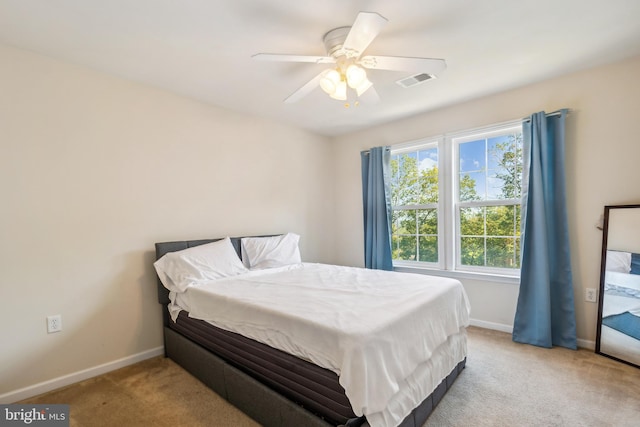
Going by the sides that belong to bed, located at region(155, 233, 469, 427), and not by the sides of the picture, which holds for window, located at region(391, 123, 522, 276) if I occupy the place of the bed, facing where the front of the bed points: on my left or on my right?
on my left

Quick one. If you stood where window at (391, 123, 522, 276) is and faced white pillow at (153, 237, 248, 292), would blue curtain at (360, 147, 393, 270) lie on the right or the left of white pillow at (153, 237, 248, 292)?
right

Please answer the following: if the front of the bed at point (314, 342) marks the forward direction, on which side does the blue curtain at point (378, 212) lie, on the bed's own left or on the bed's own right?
on the bed's own left

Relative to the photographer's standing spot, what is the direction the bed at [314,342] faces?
facing the viewer and to the right of the viewer
